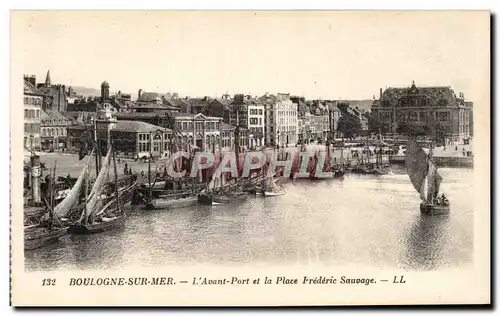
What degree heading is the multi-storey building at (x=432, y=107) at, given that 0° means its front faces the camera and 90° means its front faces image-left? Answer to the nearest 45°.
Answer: approximately 45°

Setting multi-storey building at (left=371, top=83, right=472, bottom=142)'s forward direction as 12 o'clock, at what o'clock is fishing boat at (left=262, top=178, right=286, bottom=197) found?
The fishing boat is roughly at 1 o'clock from the multi-storey building.
